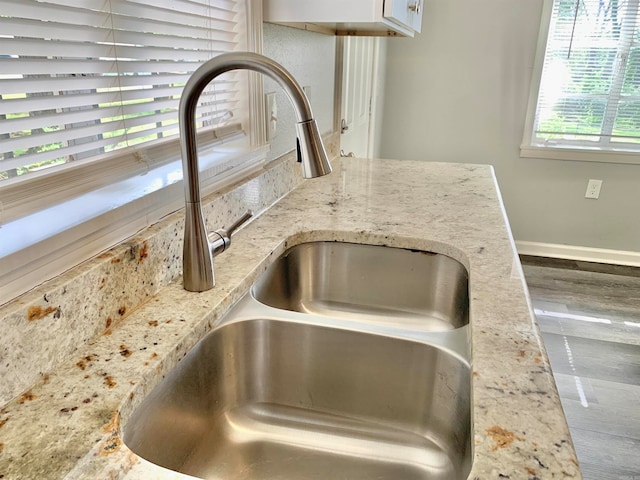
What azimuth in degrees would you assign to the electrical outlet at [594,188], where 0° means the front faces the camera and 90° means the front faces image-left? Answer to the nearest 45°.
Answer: approximately 0°

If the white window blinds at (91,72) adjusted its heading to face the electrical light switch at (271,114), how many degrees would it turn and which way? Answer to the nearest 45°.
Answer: approximately 90° to its left

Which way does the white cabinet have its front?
to the viewer's right

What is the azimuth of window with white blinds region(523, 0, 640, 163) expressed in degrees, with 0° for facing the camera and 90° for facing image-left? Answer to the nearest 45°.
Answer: approximately 0°

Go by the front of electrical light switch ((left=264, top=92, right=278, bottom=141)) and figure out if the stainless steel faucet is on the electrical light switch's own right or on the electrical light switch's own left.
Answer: on the electrical light switch's own right

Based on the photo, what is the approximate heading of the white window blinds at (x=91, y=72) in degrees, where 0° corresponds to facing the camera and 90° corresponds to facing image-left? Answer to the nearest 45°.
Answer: approximately 315°
